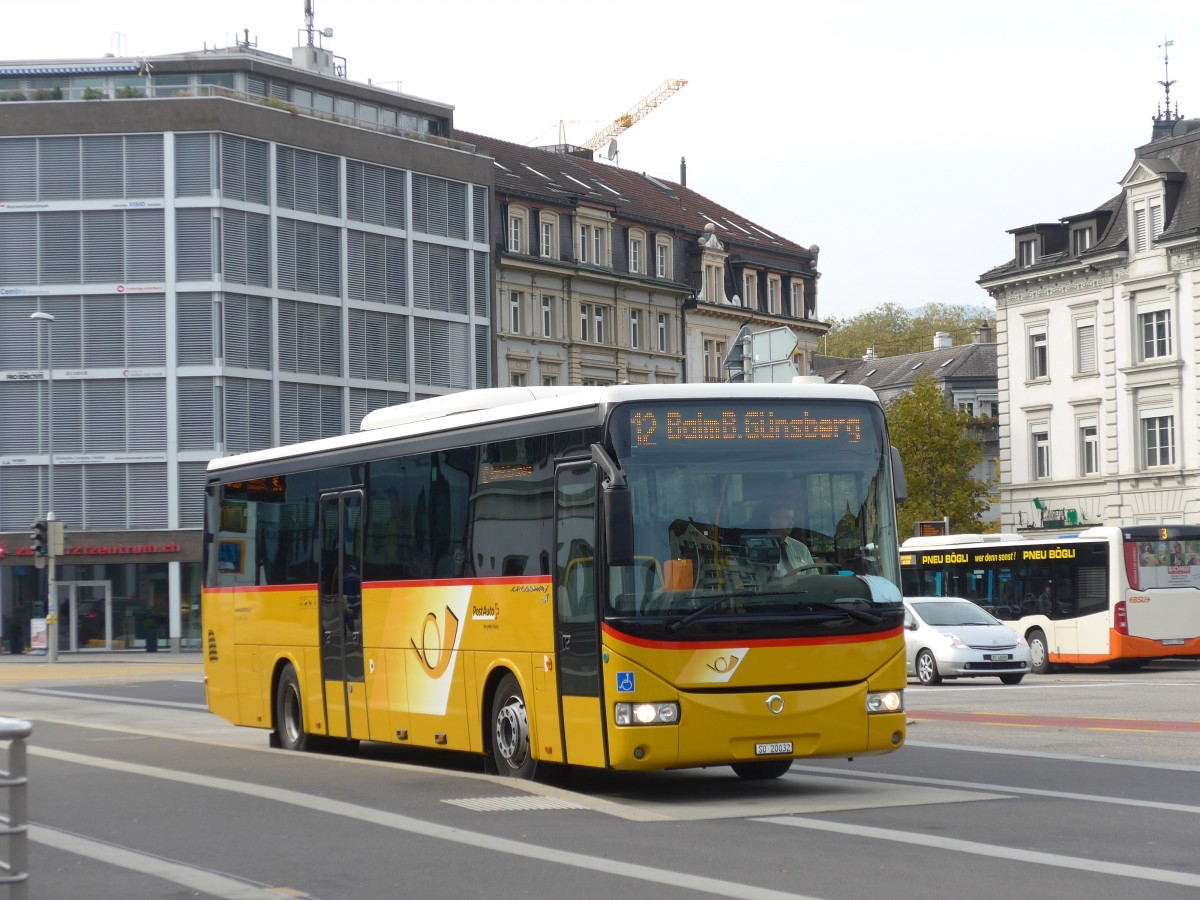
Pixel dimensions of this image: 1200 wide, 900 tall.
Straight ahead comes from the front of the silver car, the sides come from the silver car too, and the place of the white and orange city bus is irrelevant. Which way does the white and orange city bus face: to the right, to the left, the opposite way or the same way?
the opposite way

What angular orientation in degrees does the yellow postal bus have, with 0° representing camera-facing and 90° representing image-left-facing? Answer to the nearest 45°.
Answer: approximately 315°

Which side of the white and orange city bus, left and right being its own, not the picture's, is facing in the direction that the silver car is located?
left

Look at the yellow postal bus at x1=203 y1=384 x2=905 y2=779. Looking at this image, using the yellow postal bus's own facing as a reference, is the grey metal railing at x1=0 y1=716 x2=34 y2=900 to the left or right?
on its right

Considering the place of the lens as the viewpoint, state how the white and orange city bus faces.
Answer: facing away from the viewer and to the left of the viewer

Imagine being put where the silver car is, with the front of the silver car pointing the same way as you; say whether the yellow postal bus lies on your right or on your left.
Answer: on your right

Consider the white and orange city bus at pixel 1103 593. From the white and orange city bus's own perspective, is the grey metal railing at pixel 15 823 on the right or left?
on its left

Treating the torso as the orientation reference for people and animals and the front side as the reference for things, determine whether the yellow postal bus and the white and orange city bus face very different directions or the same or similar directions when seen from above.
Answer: very different directions

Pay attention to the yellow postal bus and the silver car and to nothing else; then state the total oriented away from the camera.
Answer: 0

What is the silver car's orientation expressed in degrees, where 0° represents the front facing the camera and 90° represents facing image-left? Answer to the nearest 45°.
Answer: approximately 315°
